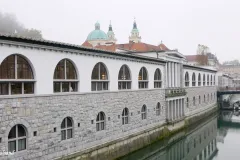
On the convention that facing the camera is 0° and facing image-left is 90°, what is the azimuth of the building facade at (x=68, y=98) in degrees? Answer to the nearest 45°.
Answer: approximately 315°
